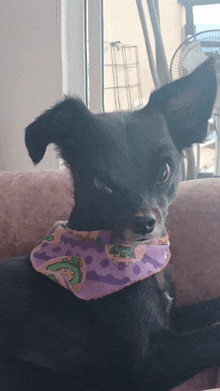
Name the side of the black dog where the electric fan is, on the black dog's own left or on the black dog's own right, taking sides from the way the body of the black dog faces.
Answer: on the black dog's own left

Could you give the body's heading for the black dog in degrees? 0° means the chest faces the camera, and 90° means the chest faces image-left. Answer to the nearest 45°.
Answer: approximately 315°

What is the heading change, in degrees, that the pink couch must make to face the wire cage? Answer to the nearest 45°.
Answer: approximately 180°
